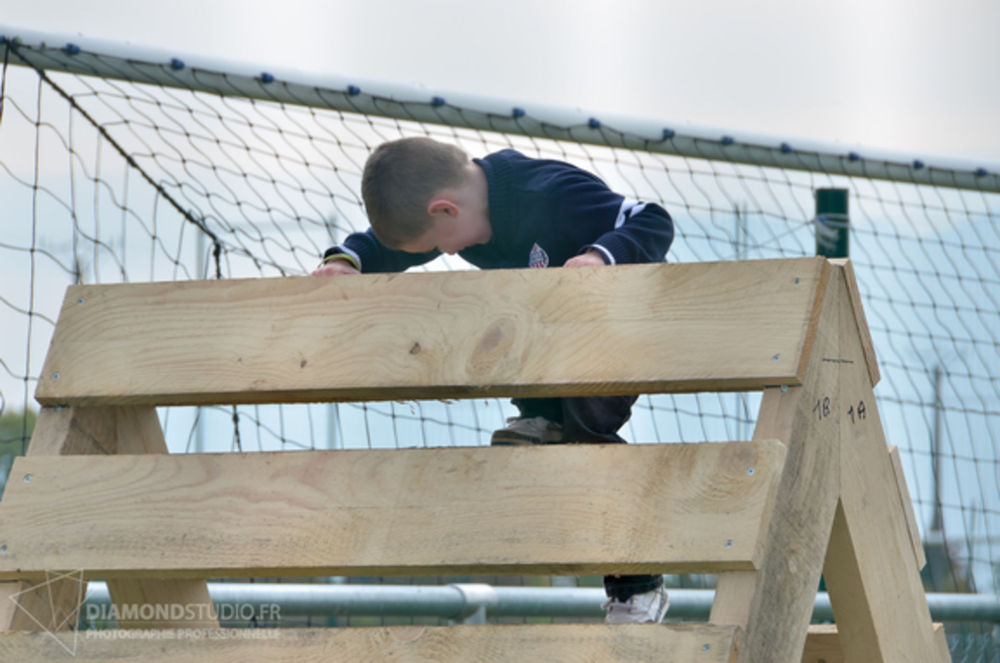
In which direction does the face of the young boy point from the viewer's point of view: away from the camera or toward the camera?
toward the camera

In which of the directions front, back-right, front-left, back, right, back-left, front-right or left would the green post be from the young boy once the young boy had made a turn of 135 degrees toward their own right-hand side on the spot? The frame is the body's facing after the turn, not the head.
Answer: front-right

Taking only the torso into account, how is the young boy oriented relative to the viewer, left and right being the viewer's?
facing the viewer and to the left of the viewer
